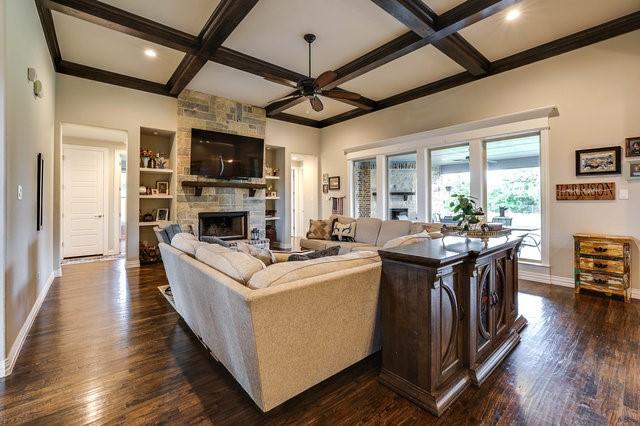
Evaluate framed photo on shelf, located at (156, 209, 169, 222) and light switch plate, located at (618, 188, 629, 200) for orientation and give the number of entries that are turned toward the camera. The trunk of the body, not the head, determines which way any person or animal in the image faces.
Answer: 2

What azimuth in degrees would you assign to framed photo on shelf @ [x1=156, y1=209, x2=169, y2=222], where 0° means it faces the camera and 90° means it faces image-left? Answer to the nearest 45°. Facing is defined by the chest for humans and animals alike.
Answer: approximately 0°

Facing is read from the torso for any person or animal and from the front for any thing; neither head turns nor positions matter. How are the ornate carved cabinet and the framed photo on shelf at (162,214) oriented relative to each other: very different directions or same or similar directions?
same or similar directions

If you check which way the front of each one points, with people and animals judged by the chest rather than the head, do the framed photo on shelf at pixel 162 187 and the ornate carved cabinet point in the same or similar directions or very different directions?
same or similar directions

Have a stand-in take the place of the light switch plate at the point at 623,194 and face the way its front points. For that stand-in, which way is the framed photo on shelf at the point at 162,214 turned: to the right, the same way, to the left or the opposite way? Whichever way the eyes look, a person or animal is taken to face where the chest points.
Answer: to the left

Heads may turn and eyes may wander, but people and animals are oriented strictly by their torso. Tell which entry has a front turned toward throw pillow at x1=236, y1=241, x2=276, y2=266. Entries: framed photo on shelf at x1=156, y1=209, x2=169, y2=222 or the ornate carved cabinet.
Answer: the framed photo on shelf

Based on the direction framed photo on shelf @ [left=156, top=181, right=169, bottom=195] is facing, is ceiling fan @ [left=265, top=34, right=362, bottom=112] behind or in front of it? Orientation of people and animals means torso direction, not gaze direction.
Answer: in front

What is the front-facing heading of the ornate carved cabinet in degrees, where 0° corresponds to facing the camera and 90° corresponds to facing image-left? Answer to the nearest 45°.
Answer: approximately 315°

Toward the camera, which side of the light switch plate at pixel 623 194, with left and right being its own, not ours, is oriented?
front

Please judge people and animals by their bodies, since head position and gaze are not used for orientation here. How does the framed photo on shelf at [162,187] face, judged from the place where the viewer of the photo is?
facing the viewer

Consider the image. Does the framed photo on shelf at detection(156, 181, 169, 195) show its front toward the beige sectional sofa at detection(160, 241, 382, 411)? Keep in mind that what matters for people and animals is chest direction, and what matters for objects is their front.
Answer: yes

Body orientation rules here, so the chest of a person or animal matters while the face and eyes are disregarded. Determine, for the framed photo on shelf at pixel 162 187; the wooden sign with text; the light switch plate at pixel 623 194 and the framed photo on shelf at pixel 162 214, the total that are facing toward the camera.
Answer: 4

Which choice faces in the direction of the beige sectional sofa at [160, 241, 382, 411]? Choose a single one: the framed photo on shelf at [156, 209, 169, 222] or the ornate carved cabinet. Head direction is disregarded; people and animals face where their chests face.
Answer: the framed photo on shelf
